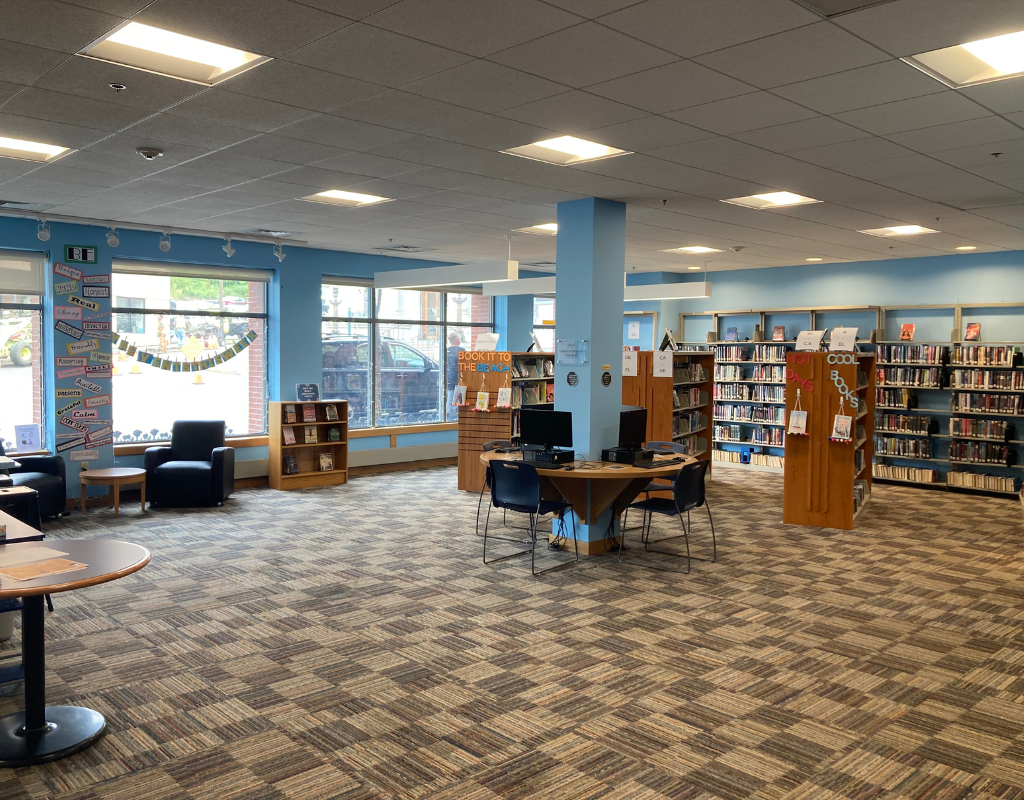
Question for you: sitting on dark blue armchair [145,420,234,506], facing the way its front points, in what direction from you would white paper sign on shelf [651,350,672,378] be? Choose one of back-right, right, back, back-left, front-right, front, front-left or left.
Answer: back-left

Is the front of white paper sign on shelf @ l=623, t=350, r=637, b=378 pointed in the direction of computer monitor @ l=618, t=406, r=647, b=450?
yes

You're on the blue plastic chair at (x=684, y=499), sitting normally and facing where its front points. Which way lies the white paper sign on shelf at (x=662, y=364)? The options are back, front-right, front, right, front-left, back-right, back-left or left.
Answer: front-right

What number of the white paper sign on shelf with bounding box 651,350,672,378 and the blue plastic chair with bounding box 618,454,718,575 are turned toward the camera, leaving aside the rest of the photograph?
1

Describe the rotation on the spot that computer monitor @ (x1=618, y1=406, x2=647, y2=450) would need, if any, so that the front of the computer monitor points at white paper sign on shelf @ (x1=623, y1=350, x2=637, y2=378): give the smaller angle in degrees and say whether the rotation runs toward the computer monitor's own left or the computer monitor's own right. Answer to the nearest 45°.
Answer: approximately 135° to the computer monitor's own left

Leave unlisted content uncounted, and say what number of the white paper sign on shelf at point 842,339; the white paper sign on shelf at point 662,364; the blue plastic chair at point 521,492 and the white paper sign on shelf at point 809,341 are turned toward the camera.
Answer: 3

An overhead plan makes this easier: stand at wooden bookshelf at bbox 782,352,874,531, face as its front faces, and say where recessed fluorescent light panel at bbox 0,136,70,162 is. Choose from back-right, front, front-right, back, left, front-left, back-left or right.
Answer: back-right

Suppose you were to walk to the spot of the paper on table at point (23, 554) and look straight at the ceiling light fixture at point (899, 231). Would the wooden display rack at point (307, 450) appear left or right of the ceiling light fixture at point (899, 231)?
left

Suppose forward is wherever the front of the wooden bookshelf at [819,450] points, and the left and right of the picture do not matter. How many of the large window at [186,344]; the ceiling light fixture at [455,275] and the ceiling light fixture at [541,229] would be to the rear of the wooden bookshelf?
3

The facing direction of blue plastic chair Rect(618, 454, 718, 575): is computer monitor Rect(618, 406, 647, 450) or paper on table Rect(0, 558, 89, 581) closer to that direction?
the computer monitor

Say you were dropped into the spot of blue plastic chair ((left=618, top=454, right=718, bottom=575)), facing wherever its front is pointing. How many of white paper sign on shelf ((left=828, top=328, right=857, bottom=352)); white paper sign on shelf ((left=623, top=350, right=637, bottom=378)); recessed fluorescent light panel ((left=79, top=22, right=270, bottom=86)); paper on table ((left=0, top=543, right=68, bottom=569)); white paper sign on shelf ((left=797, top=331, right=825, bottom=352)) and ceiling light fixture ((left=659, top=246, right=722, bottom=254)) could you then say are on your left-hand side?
2

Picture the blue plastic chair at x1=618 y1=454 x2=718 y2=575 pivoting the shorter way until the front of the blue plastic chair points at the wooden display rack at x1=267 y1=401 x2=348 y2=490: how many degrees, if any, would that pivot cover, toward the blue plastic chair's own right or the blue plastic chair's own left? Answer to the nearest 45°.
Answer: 0° — it already faces it

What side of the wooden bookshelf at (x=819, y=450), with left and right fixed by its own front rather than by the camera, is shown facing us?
right

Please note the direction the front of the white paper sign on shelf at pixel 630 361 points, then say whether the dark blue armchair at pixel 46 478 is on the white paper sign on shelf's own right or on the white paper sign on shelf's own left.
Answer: on the white paper sign on shelf's own right

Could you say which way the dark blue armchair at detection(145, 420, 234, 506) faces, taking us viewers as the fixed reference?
facing the viewer and to the left of the viewer

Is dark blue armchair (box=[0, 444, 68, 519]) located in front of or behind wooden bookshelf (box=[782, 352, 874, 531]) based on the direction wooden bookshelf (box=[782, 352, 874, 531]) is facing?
behind

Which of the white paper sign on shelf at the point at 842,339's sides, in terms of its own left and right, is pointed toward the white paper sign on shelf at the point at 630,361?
right

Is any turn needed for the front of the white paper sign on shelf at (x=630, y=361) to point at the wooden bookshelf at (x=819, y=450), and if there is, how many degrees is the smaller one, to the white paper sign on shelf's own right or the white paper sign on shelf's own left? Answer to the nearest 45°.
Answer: approximately 45° to the white paper sign on shelf's own left

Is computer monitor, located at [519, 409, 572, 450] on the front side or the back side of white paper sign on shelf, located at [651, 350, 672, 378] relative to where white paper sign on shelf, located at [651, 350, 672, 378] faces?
on the front side

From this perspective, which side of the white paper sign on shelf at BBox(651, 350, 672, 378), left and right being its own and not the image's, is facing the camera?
front

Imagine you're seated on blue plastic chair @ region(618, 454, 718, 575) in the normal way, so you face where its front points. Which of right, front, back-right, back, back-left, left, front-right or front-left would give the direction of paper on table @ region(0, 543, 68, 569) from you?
left
